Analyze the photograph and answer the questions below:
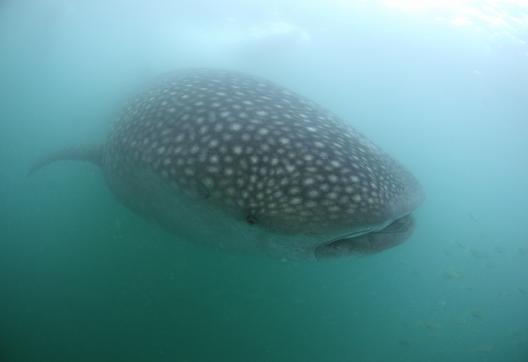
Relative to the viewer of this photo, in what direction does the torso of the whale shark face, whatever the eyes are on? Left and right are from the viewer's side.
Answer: facing the viewer and to the right of the viewer

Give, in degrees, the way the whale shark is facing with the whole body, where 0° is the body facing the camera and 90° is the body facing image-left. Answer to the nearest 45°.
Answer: approximately 315°
